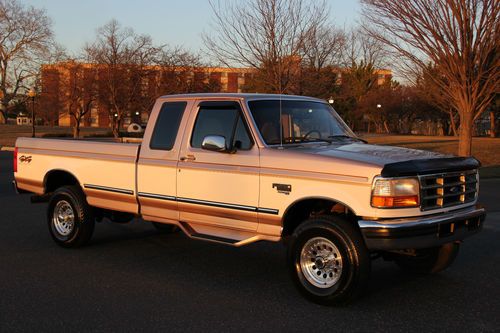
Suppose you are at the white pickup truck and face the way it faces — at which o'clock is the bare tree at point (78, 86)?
The bare tree is roughly at 7 o'clock from the white pickup truck.

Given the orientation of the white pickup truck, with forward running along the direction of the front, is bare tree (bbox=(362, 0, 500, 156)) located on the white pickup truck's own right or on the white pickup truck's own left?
on the white pickup truck's own left

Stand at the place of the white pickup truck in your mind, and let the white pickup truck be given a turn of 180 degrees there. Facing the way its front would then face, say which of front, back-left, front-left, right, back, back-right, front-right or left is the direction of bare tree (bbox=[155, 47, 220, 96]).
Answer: front-right

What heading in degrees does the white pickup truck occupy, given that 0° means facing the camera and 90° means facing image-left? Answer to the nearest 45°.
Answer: approximately 315°

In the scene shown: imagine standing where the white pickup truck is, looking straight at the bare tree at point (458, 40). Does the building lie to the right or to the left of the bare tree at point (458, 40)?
left
